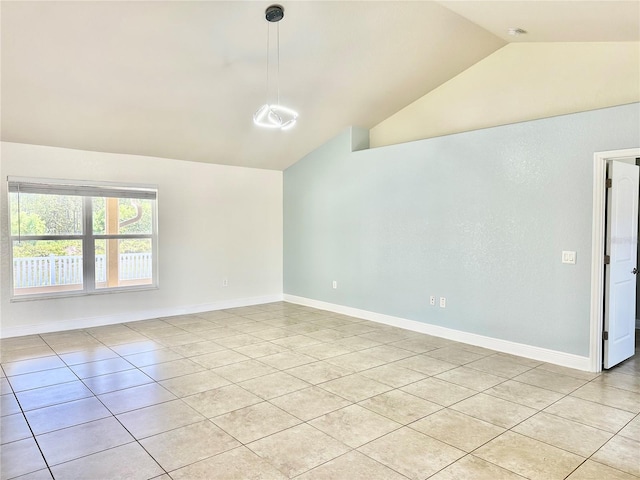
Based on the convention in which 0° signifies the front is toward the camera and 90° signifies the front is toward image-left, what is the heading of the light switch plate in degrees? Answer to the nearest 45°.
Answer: approximately 0°
